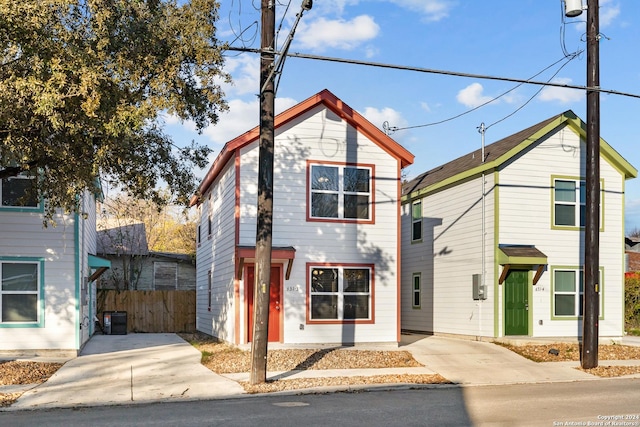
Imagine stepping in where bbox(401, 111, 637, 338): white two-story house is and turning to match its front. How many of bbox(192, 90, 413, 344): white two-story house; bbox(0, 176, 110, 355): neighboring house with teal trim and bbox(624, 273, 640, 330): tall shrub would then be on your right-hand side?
2

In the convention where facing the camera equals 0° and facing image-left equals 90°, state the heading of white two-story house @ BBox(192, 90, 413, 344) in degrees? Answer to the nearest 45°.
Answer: approximately 0°

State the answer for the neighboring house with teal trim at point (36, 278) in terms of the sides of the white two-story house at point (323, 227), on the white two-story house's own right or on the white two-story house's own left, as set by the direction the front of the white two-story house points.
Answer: on the white two-story house's own right

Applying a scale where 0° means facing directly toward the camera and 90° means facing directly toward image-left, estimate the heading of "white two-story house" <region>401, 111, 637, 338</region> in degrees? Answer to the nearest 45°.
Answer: approximately 315°

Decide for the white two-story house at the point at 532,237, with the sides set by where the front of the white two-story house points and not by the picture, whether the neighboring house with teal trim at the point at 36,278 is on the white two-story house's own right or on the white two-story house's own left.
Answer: on the white two-story house's own right

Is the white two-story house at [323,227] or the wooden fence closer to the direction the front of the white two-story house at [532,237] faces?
the white two-story house

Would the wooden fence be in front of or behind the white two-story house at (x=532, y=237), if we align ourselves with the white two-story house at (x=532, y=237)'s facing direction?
behind
